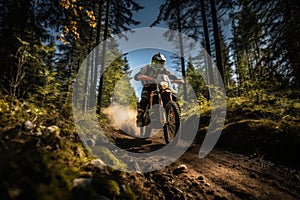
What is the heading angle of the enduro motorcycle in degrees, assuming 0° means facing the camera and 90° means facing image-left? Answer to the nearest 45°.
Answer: approximately 315°

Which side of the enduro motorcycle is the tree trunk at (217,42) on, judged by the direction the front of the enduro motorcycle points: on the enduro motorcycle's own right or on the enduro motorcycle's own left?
on the enduro motorcycle's own left
